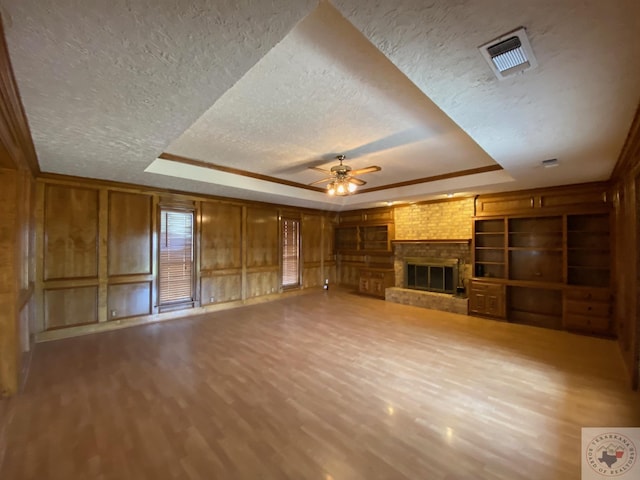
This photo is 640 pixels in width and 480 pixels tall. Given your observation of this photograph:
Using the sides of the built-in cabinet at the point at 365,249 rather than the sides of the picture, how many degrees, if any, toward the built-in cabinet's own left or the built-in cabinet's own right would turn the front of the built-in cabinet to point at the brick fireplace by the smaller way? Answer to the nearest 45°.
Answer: approximately 90° to the built-in cabinet's own left

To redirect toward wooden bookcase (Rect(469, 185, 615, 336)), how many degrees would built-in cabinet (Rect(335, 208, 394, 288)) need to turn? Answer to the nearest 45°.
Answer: approximately 90° to its left

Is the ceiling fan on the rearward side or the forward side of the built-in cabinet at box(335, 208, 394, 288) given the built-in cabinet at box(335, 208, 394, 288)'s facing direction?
on the forward side

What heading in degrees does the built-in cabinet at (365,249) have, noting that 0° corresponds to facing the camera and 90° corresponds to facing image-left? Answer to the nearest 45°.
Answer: approximately 45°

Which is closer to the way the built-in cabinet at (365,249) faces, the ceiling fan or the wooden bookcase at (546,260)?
the ceiling fan

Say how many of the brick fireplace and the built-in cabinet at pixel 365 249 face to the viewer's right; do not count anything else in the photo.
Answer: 0

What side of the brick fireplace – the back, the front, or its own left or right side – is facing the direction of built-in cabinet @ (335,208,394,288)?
right

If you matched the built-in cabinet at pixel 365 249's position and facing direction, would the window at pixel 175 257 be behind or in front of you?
in front

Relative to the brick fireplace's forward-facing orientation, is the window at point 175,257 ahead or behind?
ahead
